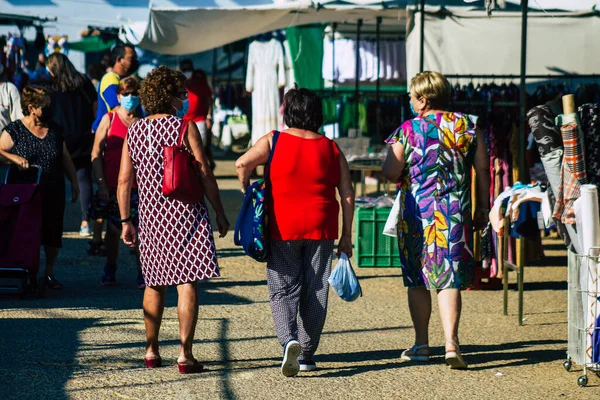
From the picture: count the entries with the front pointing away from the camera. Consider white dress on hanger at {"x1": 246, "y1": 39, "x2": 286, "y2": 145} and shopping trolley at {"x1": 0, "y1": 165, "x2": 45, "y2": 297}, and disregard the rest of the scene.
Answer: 0

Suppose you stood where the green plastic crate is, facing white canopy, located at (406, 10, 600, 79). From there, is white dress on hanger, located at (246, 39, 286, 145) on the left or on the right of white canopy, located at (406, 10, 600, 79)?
left

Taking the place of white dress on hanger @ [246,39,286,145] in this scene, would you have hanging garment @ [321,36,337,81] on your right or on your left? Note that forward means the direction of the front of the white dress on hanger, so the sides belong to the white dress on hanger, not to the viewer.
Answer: on your left

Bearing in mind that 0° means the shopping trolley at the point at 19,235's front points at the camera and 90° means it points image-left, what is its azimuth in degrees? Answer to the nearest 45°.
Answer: approximately 0°

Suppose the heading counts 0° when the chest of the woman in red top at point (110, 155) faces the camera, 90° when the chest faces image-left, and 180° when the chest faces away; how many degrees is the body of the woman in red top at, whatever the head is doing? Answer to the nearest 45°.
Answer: approximately 0°

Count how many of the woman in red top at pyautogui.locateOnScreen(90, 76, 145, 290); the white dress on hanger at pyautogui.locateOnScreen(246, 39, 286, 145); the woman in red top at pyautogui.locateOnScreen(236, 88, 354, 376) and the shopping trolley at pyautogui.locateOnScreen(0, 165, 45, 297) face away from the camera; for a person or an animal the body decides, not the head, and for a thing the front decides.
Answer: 1

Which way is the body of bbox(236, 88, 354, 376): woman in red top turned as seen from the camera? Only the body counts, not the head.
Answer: away from the camera

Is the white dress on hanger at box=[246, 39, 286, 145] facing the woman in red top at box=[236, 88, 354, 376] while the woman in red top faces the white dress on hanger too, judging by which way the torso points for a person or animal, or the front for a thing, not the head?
yes

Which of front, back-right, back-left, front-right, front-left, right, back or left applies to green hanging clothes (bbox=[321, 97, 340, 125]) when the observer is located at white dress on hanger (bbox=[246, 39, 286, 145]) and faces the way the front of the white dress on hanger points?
back-left

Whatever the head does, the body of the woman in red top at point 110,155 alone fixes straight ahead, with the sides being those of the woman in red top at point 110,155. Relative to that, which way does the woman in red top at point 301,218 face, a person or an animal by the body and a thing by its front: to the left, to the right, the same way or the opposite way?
the opposite way
